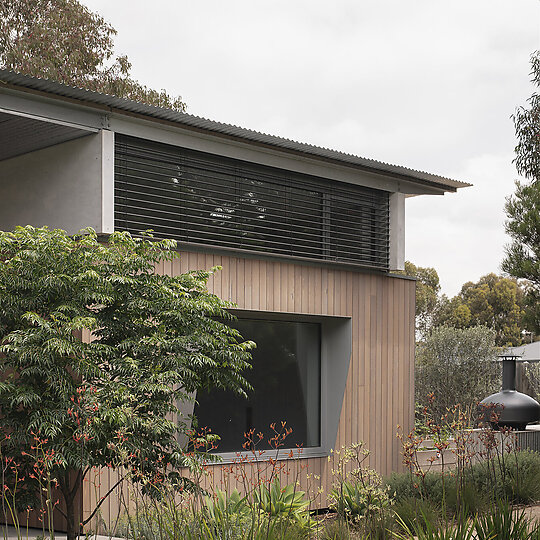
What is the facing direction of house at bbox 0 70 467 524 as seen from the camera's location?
facing the viewer and to the right of the viewer

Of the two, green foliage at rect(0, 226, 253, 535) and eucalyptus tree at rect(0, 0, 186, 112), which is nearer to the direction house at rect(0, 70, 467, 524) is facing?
the green foliage

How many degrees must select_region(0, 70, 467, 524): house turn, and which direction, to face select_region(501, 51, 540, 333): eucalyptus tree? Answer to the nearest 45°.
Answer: approximately 90° to its left

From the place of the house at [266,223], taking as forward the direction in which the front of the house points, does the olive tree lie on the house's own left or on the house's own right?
on the house's own left

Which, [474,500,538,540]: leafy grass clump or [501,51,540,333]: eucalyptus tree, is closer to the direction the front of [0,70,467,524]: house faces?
the leafy grass clump

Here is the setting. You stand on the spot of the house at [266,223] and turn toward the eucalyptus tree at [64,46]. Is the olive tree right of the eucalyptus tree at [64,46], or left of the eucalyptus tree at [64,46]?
right

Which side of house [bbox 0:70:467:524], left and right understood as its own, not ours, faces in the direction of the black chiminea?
left

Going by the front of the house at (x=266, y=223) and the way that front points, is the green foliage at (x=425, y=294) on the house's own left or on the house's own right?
on the house's own left

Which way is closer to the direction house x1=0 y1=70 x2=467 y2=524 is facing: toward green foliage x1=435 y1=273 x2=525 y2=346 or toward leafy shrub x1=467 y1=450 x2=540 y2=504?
the leafy shrub

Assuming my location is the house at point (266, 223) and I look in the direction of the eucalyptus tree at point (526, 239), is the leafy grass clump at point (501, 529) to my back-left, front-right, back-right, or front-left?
back-right

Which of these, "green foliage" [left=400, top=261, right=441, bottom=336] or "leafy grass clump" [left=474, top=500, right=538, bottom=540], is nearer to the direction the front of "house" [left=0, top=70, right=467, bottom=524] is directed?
the leafy grass clump

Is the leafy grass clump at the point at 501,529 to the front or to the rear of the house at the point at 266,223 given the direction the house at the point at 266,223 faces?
to the front
